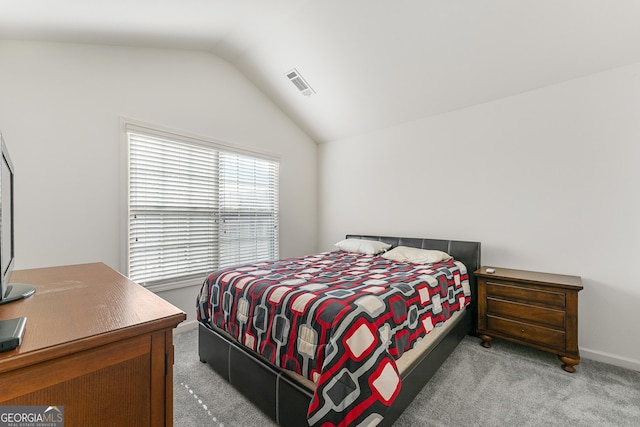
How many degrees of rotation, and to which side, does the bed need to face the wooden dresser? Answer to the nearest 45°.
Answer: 0° — it already faces it

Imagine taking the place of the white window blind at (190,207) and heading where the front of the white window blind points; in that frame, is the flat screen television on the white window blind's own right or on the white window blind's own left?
on the white window blind's own right

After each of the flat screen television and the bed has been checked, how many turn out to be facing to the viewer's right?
1

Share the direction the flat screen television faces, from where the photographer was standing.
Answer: facing to the right of the viewer

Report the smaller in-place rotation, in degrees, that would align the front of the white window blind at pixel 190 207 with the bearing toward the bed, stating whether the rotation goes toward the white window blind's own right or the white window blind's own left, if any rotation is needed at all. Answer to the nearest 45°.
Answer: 0° — it already faces it

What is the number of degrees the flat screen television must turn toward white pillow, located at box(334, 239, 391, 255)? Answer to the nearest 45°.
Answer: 0° — it already faces it

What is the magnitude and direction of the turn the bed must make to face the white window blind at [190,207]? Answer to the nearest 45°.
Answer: approximately 90° to its right

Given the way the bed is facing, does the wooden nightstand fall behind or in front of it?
behind

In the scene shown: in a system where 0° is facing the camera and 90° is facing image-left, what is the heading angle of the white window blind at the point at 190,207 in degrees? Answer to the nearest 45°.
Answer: approximately 315°

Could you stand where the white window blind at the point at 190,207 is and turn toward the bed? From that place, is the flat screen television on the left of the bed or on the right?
right
